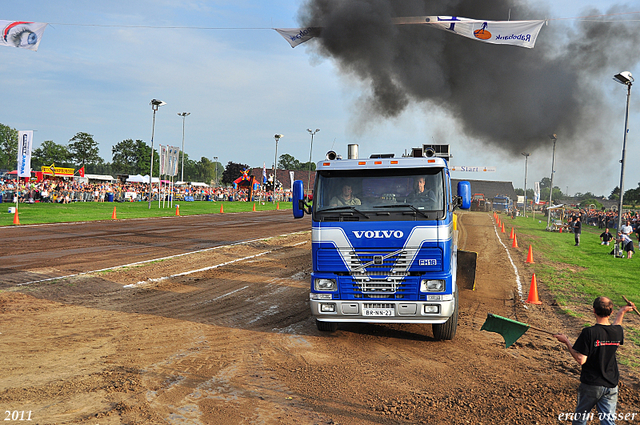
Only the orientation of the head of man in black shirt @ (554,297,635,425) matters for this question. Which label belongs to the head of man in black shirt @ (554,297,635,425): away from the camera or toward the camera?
away from the camera

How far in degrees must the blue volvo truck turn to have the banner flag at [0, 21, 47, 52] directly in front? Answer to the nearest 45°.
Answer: approximately 135° to its right

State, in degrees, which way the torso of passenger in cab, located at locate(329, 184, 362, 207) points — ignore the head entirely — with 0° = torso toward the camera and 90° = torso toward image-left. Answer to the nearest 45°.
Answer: approximately 0°

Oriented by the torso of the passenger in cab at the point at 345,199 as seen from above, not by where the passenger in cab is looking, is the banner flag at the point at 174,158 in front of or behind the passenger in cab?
behind

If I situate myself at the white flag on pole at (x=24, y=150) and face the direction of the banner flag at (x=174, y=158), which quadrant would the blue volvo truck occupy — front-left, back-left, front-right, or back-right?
back-right

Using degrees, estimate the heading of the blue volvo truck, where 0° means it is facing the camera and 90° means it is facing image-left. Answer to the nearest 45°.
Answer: approximately 0°

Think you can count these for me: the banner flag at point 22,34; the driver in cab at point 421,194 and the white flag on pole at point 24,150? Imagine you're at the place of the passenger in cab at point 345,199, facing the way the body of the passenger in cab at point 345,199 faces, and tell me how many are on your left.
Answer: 1

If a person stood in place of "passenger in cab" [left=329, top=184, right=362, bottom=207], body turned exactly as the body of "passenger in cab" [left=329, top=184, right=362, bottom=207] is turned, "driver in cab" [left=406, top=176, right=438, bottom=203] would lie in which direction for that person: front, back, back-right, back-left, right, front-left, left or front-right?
left

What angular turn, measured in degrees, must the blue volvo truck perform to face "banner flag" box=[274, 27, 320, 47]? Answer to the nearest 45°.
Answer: approximately 180°
